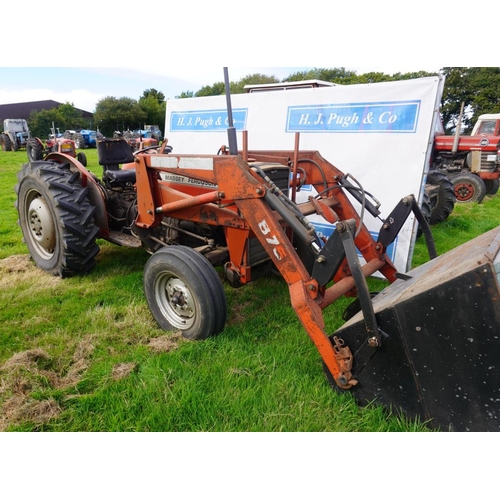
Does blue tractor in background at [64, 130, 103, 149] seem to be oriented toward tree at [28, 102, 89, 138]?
no

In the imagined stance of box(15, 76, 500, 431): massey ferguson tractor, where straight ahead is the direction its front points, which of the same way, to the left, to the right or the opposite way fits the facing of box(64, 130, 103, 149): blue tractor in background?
the same way

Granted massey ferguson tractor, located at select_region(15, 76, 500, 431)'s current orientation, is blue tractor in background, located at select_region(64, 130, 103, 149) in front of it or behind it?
behind

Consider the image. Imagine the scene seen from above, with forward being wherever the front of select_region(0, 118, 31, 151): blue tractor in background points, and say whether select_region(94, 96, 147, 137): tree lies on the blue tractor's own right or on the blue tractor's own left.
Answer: on the blue tractor's own left

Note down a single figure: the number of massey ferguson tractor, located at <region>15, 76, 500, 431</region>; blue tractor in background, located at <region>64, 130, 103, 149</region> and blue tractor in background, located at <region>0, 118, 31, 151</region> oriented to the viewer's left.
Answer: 0

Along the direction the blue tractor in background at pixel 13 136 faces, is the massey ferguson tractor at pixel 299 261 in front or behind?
in front

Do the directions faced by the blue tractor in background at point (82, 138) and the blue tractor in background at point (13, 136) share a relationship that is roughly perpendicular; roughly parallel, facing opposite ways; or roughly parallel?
roughly parallel

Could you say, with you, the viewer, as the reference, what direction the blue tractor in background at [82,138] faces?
facing the viewer and to the right of the viewer

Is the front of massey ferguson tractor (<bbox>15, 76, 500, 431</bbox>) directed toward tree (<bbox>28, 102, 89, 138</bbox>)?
no

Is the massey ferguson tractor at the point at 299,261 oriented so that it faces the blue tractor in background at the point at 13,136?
no
